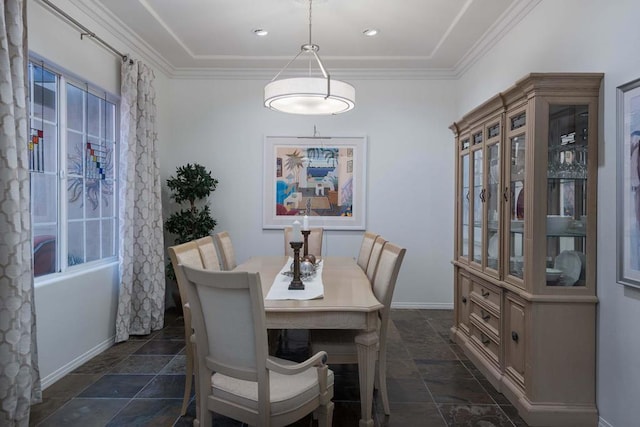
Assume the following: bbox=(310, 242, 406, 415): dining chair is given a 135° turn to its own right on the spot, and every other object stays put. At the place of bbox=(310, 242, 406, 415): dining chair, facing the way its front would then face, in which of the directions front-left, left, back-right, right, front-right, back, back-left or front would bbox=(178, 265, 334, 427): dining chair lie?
back

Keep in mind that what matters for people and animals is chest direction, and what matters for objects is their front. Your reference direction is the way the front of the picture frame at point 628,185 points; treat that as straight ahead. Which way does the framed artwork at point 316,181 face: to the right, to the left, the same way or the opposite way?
to the left

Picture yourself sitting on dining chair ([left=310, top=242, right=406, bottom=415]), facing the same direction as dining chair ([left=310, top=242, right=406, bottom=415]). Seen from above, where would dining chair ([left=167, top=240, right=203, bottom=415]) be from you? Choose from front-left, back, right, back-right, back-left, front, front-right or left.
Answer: front

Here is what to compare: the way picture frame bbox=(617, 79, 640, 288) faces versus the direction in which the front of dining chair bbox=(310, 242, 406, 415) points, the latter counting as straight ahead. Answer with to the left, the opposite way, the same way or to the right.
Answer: the same way

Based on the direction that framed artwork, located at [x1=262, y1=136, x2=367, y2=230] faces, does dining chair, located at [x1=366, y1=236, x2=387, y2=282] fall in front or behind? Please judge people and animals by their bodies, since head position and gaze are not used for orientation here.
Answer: in front

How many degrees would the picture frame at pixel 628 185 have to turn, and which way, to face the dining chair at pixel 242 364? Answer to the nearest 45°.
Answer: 0° — it already faces it

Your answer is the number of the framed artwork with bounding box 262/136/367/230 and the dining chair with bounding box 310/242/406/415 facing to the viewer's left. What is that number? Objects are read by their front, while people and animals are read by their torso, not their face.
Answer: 1

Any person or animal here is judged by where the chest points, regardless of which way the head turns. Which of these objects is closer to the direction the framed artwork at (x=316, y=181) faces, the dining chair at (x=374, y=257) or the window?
the dining chair

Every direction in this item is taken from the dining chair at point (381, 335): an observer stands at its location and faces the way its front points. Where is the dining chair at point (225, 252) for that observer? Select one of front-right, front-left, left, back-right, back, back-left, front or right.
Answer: front-right

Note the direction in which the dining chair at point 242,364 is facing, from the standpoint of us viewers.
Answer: facing away from the viewer and to the right of the viewer

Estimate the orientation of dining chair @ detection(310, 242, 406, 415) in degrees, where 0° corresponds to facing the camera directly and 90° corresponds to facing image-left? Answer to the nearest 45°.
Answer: approximately 90°

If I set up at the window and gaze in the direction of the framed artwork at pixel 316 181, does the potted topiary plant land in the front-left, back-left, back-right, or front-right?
front-left

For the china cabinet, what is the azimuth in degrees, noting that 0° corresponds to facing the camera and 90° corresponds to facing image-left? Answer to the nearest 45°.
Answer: approximately 45°

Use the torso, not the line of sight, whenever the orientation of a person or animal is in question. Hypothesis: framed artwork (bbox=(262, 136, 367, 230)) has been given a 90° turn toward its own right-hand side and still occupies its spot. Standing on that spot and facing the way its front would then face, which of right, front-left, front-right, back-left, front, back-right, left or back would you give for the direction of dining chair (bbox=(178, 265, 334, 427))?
left

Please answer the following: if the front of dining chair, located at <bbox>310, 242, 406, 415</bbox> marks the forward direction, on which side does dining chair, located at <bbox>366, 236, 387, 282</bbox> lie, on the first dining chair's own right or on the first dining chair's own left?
on the first dining chair's own right

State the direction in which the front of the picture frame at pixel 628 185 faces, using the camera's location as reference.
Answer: facing the viewer and to the left of the viewer

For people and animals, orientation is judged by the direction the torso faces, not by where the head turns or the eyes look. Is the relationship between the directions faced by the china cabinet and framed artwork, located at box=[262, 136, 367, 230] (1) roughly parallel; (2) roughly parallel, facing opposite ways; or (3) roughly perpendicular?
roughly perpendicular

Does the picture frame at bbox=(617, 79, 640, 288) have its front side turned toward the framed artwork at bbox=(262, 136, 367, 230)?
no

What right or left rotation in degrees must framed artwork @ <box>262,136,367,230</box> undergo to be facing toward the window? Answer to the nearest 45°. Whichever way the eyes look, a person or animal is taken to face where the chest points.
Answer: approximately 45° to its right

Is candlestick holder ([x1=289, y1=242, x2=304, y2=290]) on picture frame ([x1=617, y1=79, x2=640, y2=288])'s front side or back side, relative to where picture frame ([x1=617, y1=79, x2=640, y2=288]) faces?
on the front side

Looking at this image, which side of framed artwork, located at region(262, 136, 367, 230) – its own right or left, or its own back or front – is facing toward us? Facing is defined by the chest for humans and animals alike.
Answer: front
